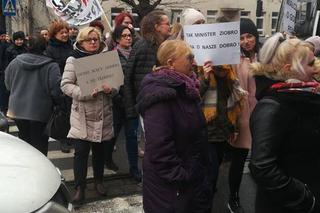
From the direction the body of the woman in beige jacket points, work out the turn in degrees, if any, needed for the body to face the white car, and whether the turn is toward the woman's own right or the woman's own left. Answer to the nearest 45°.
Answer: approximately 45° to the woman's own right

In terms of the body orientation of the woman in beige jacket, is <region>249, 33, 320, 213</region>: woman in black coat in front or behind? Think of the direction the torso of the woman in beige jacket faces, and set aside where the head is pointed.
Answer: in front

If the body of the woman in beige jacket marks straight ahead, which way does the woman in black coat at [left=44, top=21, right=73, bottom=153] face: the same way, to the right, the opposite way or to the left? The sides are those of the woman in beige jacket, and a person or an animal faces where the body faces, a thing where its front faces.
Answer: the same way

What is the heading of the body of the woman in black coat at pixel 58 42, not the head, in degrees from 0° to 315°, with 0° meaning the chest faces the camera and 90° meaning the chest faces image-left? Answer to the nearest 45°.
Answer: approximately 315°

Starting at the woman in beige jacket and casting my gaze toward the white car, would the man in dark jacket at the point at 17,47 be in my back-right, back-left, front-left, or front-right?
back-right

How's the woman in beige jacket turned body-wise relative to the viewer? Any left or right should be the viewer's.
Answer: facing the viewer and to the right of the viewer

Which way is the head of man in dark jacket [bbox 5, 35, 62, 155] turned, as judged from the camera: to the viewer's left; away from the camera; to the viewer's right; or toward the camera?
away from the camera

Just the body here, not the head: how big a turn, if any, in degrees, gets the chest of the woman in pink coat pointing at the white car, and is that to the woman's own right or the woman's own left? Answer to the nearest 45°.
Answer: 0° — they already face it

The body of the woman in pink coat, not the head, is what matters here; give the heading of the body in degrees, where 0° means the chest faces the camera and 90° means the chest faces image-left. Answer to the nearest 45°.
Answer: approximately 45°
